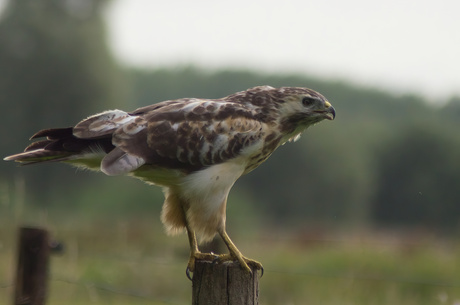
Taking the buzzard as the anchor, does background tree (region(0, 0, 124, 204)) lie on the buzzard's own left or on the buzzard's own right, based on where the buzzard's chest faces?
on the buzzard's own left

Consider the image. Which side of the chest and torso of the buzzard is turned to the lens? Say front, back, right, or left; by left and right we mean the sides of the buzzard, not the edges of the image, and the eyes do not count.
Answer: right

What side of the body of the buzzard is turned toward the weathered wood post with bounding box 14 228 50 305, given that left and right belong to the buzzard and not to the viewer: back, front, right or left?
back
